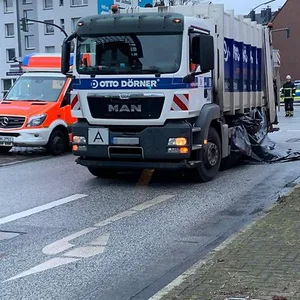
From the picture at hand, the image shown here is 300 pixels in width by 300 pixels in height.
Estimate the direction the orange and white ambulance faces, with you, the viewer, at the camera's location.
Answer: facing the viewer and to the left of the viewer
